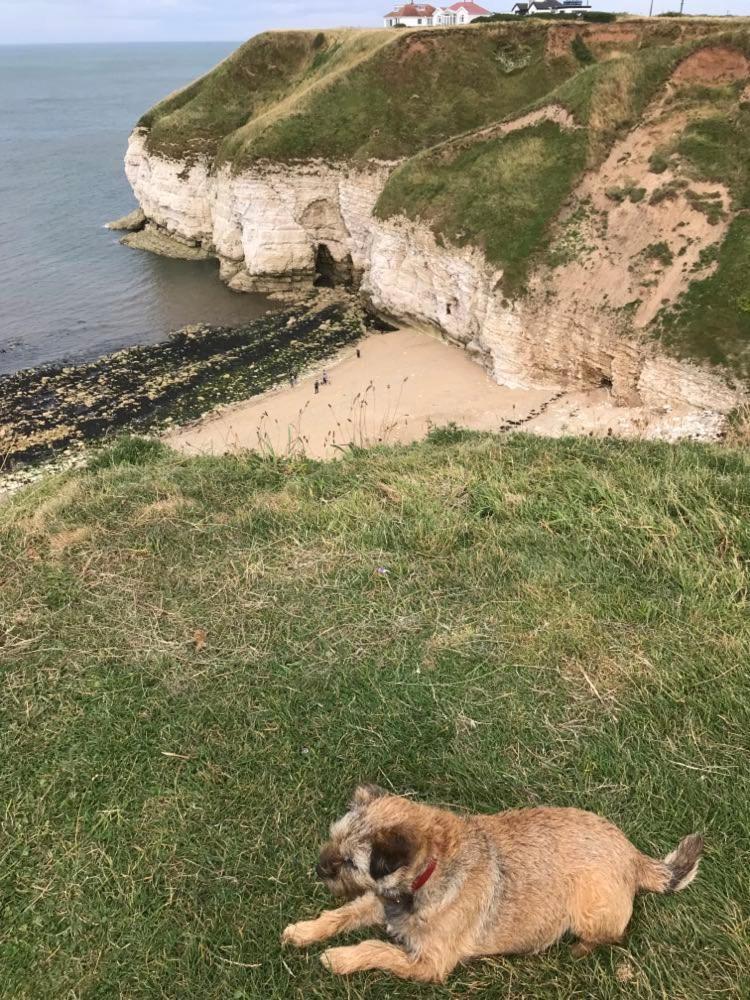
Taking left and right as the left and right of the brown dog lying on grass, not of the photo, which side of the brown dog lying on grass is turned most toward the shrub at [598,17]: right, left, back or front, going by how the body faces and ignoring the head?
right

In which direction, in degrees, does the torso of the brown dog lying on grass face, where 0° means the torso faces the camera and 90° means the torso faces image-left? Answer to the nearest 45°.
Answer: approximately 90°

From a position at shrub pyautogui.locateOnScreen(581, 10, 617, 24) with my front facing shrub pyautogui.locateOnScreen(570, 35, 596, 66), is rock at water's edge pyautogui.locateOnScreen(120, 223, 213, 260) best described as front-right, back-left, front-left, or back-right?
front-right

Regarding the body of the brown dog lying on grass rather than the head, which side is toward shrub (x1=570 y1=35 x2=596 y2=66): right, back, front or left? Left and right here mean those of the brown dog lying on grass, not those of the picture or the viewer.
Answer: right

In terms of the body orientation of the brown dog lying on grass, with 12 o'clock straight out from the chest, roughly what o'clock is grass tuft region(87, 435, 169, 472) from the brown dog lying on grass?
The grass tuft is roughly at 2 o'clock from the brown dog lying on grass.

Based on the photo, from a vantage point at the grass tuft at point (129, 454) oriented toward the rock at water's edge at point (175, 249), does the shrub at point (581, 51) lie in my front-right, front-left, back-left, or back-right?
front-right
